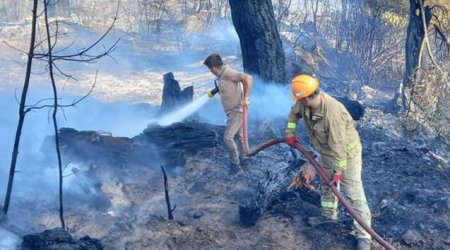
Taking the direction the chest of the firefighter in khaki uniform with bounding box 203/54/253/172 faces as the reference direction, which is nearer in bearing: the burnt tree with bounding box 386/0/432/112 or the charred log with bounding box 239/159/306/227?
the charred log

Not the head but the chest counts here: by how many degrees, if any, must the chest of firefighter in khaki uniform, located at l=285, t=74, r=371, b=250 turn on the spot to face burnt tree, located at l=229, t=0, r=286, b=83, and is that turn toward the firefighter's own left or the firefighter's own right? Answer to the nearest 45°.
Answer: approximately 135° to the firefighter's own right

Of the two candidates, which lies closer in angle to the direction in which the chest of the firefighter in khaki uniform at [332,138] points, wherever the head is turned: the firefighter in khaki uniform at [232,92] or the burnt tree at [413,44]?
the firefighter in khaki uniform

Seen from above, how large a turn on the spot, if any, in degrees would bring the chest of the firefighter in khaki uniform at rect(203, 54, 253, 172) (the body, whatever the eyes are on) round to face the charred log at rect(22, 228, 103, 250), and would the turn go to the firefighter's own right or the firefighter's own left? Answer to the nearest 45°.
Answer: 0° — they already face it

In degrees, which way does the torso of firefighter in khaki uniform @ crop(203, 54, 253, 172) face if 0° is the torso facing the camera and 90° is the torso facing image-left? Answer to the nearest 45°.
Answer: approximately 45°

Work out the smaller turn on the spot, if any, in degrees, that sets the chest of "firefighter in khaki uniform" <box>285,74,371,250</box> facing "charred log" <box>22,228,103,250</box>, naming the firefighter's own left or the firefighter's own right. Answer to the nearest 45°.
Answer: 0° — they already face it

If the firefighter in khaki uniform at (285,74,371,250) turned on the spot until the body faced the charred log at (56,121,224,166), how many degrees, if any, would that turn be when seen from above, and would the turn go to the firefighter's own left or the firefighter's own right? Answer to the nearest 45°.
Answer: approximately 90° to the firefighter's own right

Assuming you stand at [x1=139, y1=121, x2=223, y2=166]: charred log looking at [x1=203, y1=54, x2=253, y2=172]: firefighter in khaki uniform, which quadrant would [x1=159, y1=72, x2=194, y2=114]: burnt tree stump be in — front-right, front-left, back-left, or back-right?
back-left

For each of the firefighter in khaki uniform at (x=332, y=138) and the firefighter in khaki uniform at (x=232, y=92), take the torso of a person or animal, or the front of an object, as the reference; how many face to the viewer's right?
0

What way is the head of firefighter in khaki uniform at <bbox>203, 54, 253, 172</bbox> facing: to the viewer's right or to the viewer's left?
to the viewer's left

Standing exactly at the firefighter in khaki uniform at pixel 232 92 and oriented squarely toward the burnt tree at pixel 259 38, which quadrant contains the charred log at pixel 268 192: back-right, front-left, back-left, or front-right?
back-right
